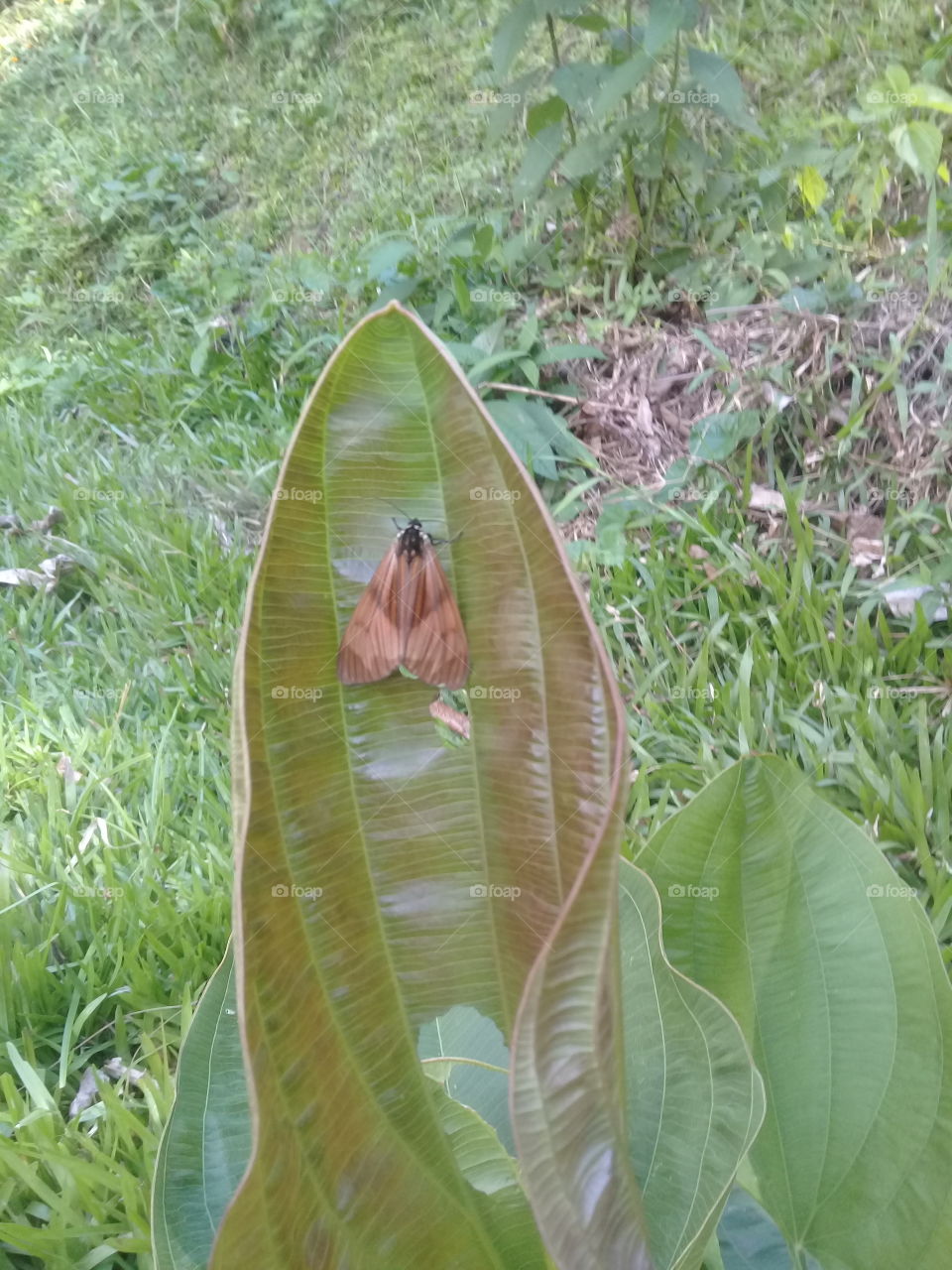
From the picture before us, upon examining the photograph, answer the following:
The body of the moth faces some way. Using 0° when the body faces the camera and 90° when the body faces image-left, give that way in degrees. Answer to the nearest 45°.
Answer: approximately 180°

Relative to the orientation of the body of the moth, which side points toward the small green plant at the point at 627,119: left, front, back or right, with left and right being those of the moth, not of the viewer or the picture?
front
